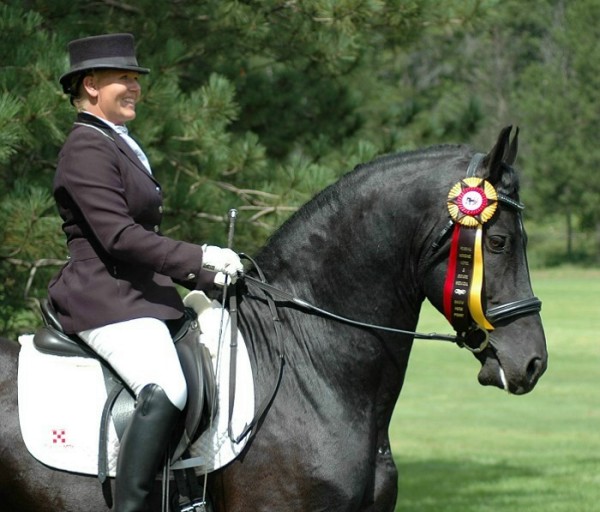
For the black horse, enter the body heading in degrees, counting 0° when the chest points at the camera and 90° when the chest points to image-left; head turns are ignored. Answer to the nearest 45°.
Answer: approximately 270°
